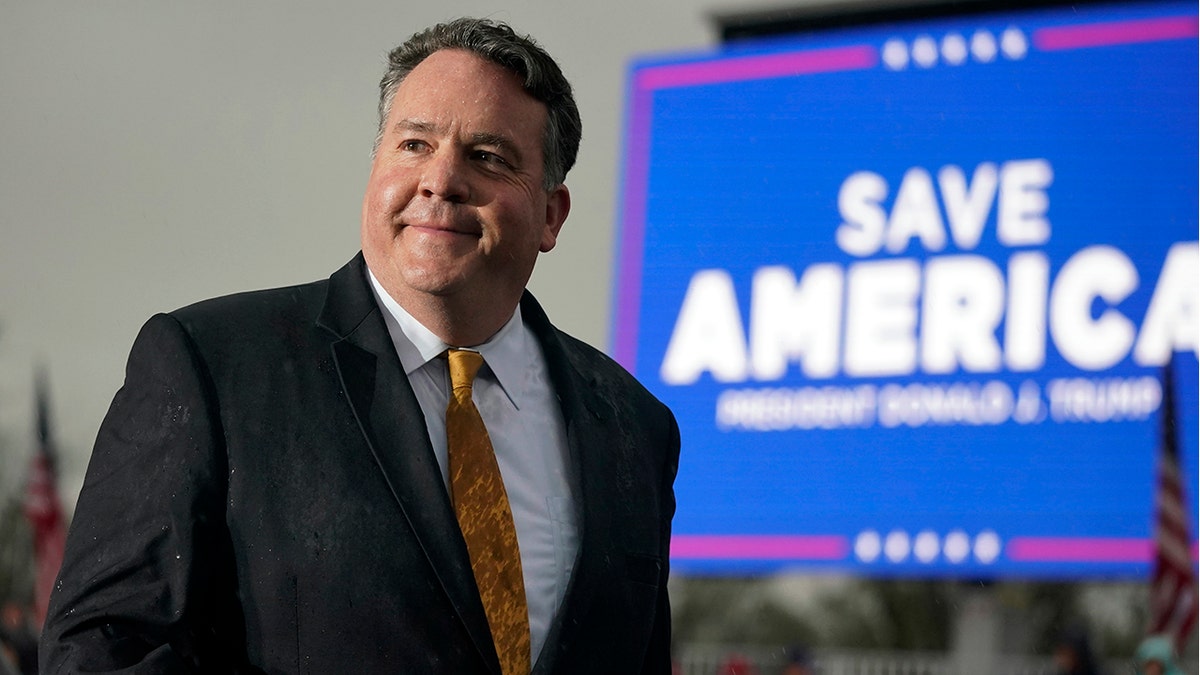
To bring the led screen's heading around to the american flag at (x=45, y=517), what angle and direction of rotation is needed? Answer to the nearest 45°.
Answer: approximately 45° to its right

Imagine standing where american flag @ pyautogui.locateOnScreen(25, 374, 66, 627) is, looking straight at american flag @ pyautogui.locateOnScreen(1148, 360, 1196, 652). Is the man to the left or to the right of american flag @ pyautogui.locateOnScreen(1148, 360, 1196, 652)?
right

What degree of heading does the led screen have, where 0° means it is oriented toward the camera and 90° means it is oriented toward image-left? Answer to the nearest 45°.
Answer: approximately 45°
